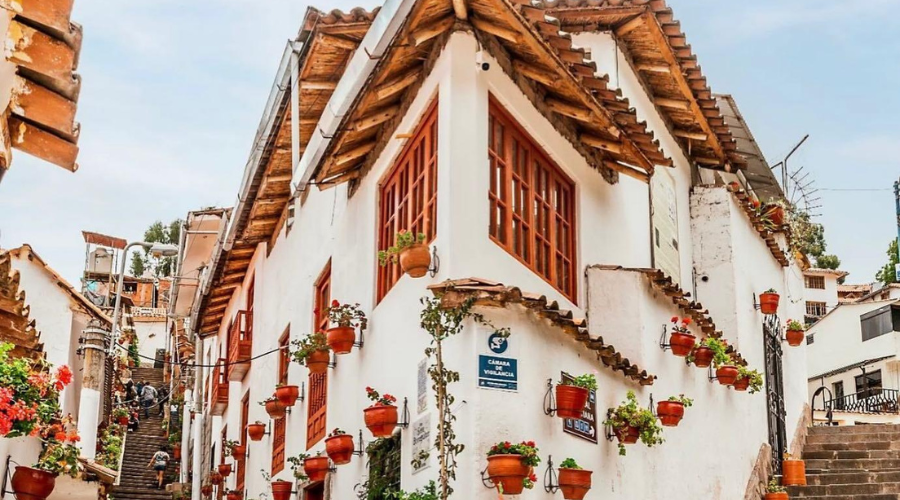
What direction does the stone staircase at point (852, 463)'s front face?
toward the camera

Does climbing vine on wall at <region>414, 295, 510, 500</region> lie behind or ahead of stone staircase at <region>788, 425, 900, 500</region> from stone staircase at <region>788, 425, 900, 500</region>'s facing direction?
ahead

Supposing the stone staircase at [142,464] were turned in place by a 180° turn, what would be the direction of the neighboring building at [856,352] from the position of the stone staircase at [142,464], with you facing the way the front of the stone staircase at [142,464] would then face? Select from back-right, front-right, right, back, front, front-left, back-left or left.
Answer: right

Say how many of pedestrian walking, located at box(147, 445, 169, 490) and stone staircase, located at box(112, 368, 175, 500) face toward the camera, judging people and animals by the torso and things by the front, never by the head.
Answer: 1

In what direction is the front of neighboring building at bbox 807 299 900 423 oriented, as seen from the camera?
facing the viewer and to the left of the viewer

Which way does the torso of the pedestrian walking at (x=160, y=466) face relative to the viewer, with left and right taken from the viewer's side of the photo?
facing away from the viewer

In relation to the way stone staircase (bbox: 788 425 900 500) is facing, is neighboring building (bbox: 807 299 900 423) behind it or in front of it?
behind

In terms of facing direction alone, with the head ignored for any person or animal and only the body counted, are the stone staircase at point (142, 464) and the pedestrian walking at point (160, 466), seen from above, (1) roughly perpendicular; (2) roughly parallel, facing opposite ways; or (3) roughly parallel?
roughly parallel, facing opposite ways

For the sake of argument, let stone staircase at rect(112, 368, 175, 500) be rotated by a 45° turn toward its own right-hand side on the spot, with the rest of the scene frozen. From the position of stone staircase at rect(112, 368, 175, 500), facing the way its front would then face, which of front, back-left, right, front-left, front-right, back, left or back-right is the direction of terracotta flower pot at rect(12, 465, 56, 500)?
front-left

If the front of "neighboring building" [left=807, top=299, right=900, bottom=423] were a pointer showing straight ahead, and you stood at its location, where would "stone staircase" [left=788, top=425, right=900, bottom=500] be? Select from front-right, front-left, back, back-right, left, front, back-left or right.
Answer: front-left

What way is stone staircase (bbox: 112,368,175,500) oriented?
toward the camera

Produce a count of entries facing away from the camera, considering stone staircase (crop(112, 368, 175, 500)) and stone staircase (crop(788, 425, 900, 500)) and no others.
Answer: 0

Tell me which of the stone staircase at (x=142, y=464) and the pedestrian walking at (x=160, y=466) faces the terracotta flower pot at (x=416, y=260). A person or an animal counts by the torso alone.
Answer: the stone staircase
